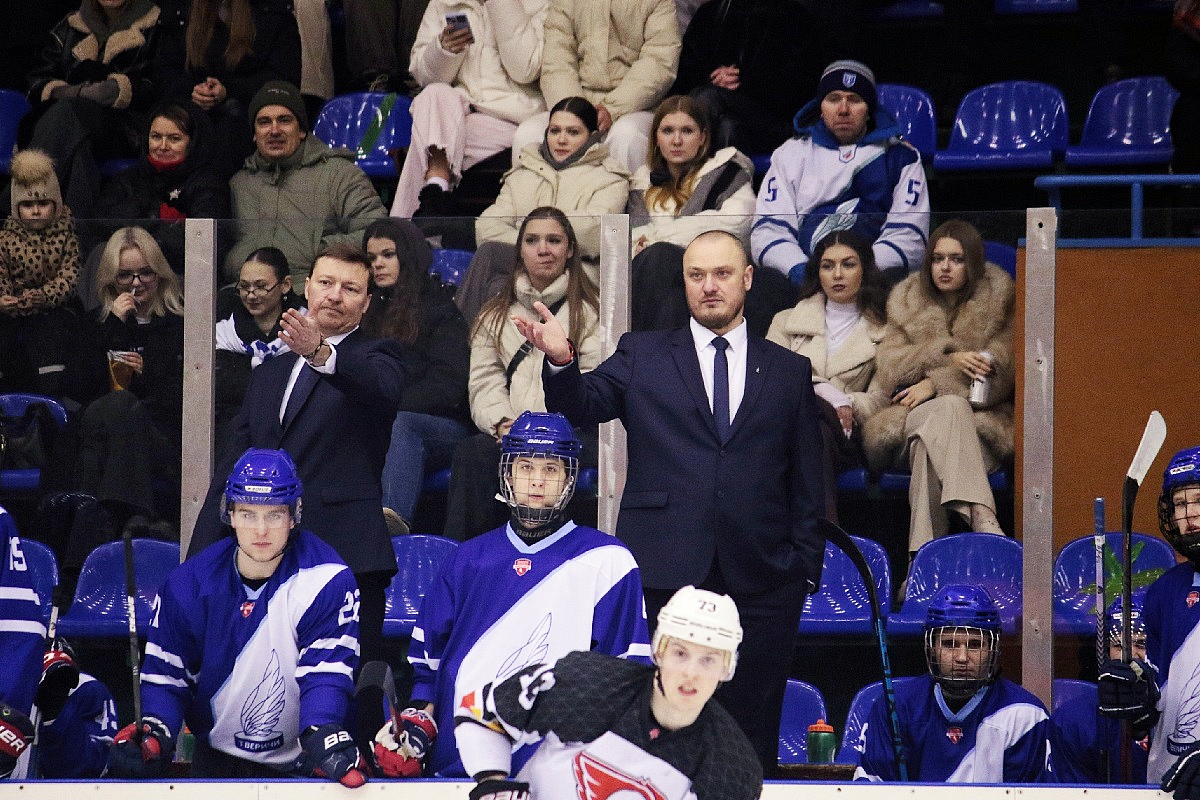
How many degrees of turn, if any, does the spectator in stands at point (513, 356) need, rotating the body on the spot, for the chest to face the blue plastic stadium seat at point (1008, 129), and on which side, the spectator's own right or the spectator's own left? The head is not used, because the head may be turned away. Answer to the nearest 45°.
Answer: approximately 135° to the spectator's own left

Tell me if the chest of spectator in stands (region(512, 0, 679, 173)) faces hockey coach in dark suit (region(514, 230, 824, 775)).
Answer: yes

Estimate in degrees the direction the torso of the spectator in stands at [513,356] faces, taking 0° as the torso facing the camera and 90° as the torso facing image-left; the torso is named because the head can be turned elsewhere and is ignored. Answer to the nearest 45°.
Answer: approximately 0°

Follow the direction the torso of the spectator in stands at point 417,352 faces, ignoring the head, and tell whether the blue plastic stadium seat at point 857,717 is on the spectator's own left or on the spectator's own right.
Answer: on the spectator's own left

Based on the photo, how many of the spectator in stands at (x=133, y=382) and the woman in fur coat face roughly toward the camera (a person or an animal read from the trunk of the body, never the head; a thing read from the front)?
2

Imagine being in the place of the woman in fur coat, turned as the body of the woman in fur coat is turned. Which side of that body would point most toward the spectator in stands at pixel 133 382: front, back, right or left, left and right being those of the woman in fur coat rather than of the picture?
right

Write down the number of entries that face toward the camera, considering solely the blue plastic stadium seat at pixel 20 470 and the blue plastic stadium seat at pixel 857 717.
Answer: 2

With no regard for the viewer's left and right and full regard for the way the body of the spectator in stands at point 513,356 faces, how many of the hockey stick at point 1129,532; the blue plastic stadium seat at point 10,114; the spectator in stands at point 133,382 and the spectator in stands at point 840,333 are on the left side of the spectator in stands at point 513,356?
2
